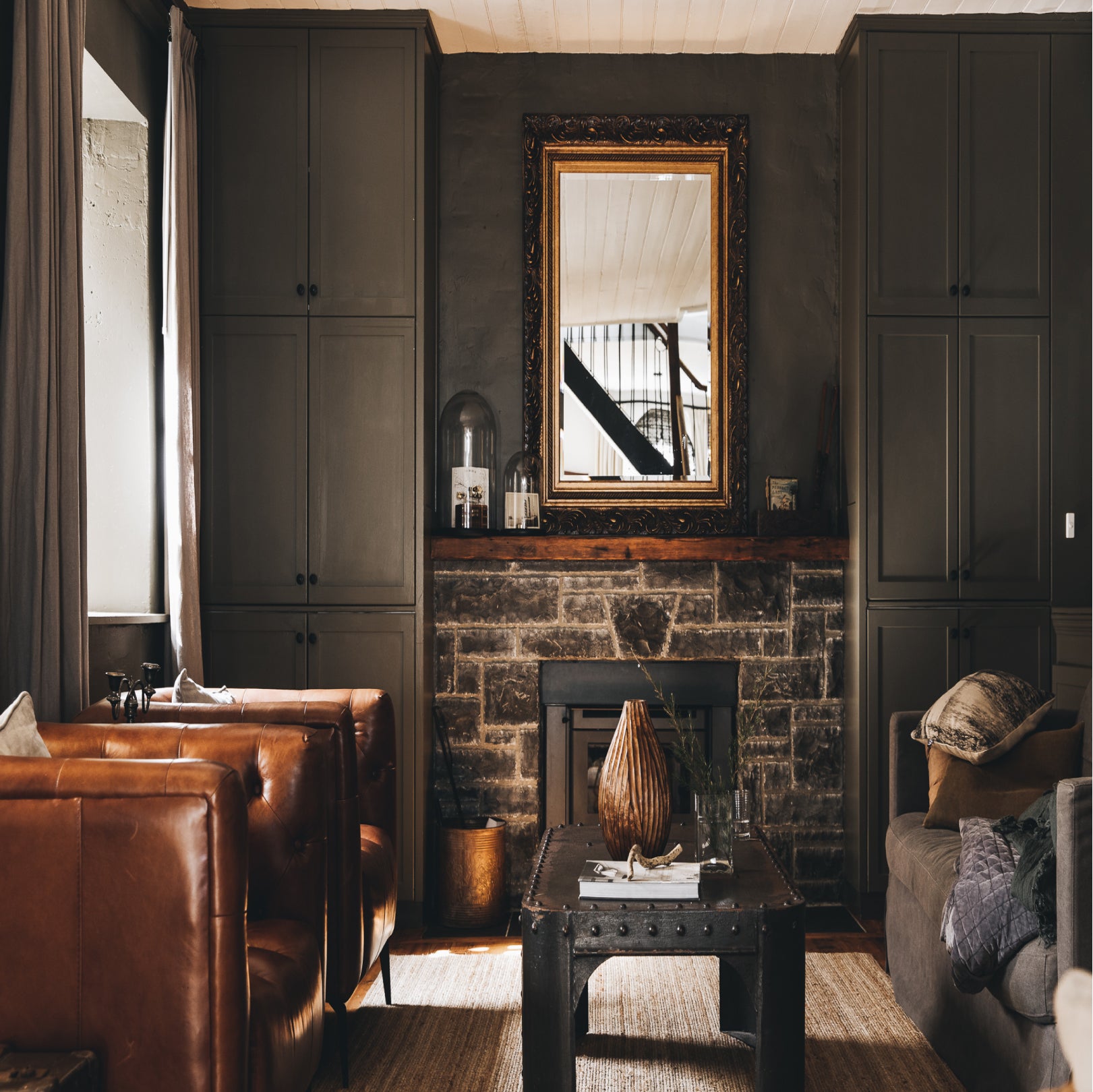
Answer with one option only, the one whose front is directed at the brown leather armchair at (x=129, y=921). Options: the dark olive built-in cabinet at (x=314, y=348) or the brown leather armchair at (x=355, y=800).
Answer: the dark olive built-in cabinet

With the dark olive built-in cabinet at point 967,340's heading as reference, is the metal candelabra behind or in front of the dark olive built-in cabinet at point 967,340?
in front

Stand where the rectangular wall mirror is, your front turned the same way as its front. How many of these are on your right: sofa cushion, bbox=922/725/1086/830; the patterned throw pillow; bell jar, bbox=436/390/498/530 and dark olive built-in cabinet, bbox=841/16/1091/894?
1

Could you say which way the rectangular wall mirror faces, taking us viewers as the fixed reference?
facing the viewer

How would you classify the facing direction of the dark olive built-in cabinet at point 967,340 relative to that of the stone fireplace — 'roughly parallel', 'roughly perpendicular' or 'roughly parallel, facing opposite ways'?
roughly parallel

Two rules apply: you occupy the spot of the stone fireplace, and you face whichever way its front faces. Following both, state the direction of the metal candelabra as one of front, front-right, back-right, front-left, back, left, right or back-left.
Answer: front-right

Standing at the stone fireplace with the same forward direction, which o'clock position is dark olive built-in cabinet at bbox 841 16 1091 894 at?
The dark olive built-in cabinet is roughly at 9 o'clock from the stone fireplace.

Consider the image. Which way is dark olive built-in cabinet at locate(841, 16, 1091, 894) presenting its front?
toward the camera

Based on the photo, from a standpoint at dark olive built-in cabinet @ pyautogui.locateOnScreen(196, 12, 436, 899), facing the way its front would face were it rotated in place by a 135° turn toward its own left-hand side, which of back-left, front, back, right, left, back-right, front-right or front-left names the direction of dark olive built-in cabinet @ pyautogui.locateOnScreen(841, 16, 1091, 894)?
front-right

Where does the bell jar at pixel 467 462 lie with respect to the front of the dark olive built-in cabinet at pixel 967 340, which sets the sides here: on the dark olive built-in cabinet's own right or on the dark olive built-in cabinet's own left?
on the dark olive built-in cabinet's own right

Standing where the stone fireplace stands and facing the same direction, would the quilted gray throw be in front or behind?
in front

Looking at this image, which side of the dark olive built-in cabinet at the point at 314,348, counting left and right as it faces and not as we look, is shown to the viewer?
front

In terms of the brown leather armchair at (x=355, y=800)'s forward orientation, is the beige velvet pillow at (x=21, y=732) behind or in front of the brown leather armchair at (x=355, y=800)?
behind

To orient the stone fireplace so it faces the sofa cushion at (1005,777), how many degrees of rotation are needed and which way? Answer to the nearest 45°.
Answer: approximately 45° to its left

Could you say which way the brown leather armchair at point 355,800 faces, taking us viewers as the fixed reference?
facing to the right of the viewer

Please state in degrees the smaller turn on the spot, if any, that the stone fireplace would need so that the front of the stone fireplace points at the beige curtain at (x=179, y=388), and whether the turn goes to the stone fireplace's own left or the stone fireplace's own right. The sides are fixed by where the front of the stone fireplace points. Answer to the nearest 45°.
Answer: approximately 90° to the stone fireplace's own right

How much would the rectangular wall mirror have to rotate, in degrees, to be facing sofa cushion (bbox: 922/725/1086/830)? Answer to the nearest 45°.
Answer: approximately 45° to its left

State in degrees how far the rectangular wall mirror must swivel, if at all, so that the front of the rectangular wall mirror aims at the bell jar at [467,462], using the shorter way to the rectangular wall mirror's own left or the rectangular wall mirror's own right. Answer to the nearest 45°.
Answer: approximately 90° to the rectangular wall mirror's own right
